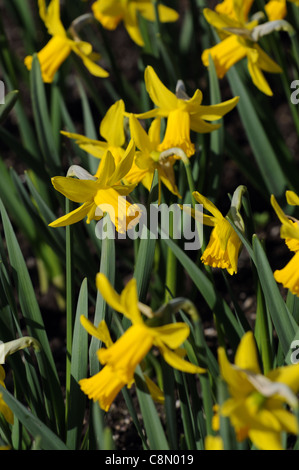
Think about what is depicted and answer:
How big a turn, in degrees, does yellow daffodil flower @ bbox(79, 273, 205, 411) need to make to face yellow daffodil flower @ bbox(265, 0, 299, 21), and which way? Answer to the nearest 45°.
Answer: approximately 135° to its right

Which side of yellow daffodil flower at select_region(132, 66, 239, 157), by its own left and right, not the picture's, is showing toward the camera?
front

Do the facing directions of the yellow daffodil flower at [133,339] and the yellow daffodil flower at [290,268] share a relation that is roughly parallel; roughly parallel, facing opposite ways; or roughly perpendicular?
roughly parallel

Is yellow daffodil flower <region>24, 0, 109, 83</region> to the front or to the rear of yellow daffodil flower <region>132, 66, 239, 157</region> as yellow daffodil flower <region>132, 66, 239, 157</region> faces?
to the rear

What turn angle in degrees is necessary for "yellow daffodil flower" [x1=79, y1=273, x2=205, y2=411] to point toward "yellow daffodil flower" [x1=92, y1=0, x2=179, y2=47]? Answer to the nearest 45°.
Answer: approximately 90° to its right

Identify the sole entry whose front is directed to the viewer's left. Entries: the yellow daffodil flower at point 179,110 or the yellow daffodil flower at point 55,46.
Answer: the yellow daffodil flower at point 55,46

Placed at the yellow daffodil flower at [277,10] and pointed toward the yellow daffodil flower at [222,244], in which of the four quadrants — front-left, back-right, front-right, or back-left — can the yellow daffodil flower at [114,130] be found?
front-right

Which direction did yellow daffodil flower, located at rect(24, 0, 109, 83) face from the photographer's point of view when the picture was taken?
facing to the left of the viewer

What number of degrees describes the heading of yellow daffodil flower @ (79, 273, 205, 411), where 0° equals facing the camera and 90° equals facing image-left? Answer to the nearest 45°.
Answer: approximately 90°
